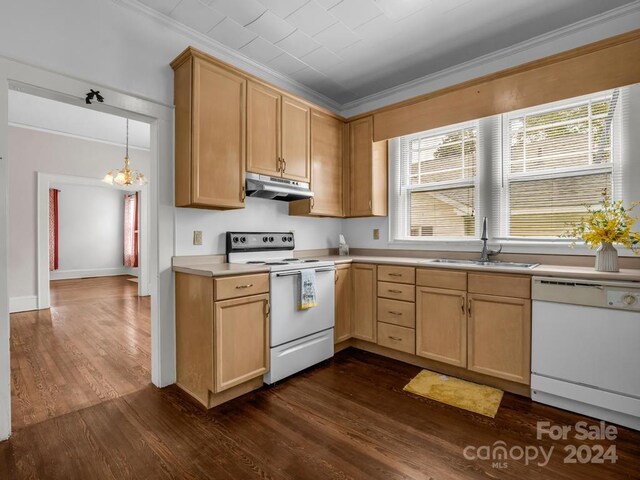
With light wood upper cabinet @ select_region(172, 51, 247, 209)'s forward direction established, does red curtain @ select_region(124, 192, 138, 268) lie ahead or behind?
behind

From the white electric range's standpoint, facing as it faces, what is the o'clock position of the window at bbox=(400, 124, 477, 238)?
The window is roughly at 10 o'clock from the white electric range.

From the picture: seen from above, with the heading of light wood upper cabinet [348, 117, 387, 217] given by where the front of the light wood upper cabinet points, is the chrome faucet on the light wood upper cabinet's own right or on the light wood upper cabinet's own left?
on the light wood upper cabinet's own left

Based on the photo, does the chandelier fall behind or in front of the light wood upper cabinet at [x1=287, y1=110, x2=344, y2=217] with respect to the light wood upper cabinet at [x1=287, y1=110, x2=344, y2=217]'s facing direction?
behind

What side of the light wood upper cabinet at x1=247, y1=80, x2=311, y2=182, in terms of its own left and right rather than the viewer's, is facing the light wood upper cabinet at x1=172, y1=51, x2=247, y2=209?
right

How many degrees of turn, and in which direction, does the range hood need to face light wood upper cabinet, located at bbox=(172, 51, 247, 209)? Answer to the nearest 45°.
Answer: approximately 90° to its right

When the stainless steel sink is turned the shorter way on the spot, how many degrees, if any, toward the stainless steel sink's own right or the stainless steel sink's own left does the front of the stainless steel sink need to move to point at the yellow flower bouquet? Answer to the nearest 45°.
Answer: approximately 45° to the stainless steel sink's own left

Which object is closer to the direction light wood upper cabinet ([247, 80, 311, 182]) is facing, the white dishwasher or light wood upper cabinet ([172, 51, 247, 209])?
the white dishwasher

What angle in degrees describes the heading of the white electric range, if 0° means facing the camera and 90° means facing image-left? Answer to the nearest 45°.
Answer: approximately 315°

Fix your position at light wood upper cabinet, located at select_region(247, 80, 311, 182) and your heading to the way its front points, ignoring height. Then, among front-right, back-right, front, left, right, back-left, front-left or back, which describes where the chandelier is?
back
